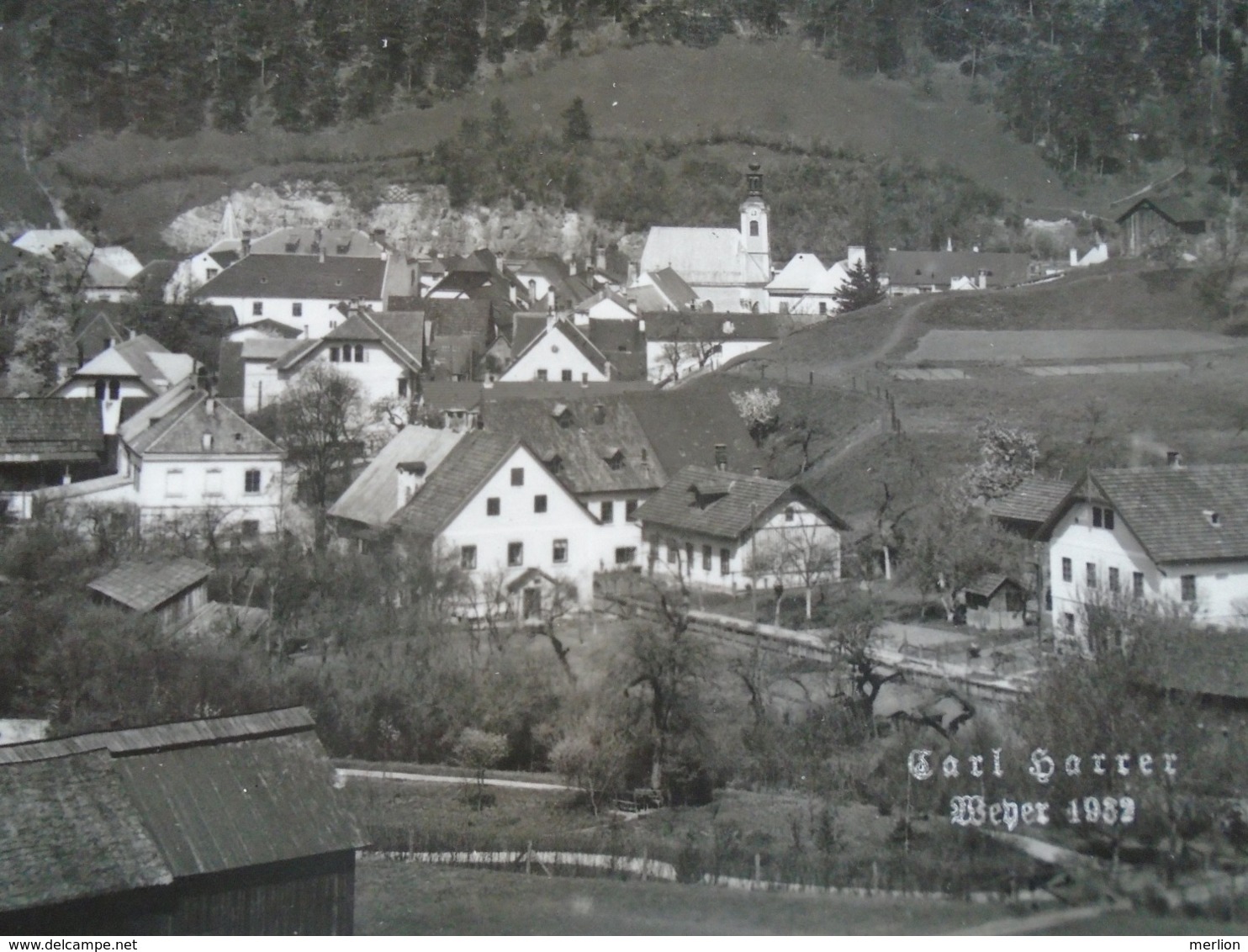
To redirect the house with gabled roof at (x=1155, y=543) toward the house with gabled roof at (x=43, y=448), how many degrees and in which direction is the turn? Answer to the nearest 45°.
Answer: approximately 45° to its right

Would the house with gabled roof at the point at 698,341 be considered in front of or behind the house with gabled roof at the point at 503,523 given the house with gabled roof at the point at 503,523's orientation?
behind

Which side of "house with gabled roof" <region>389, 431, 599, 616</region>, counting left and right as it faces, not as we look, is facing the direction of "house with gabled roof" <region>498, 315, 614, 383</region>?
back

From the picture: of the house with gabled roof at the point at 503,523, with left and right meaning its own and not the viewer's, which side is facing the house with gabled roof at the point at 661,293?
back

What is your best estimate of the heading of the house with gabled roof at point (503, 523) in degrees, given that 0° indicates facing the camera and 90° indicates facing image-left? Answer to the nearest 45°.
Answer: approximately 0°

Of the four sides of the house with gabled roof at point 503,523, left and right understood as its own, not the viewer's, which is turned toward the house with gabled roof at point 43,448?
right

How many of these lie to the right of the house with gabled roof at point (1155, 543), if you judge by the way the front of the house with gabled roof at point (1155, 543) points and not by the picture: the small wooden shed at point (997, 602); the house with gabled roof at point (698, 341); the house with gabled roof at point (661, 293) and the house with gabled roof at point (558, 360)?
4

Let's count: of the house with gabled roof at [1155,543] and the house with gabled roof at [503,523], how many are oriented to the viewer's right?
0

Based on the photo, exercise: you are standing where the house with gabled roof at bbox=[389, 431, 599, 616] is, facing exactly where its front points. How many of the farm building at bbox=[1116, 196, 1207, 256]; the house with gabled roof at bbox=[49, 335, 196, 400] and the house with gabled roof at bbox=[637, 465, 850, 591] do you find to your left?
2

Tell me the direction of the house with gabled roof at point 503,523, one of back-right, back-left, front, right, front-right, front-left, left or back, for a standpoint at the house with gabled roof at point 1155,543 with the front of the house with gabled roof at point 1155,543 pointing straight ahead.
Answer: front-right
